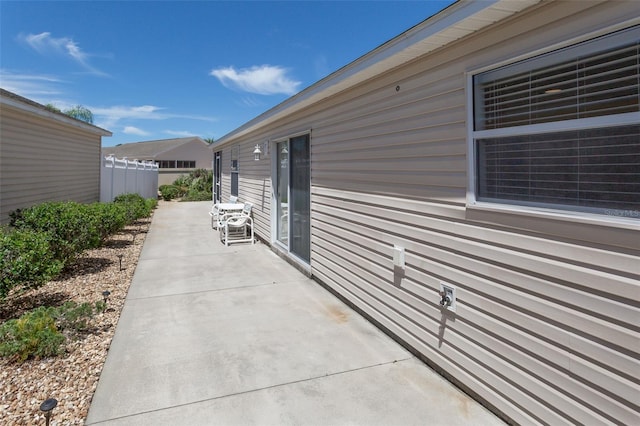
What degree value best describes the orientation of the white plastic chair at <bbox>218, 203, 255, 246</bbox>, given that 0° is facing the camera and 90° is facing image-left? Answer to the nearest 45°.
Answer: approximately 90°

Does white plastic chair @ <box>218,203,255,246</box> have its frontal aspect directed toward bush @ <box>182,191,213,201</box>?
no

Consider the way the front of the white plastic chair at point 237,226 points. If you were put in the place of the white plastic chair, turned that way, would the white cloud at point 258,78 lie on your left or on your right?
on your right

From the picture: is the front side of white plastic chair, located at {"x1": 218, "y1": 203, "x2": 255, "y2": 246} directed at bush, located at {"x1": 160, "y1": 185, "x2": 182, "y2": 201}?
no

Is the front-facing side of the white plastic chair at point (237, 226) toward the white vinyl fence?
no

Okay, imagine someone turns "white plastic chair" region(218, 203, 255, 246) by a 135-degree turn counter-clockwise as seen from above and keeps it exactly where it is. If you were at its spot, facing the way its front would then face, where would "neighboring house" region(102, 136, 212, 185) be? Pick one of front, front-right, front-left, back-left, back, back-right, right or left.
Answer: back-left
